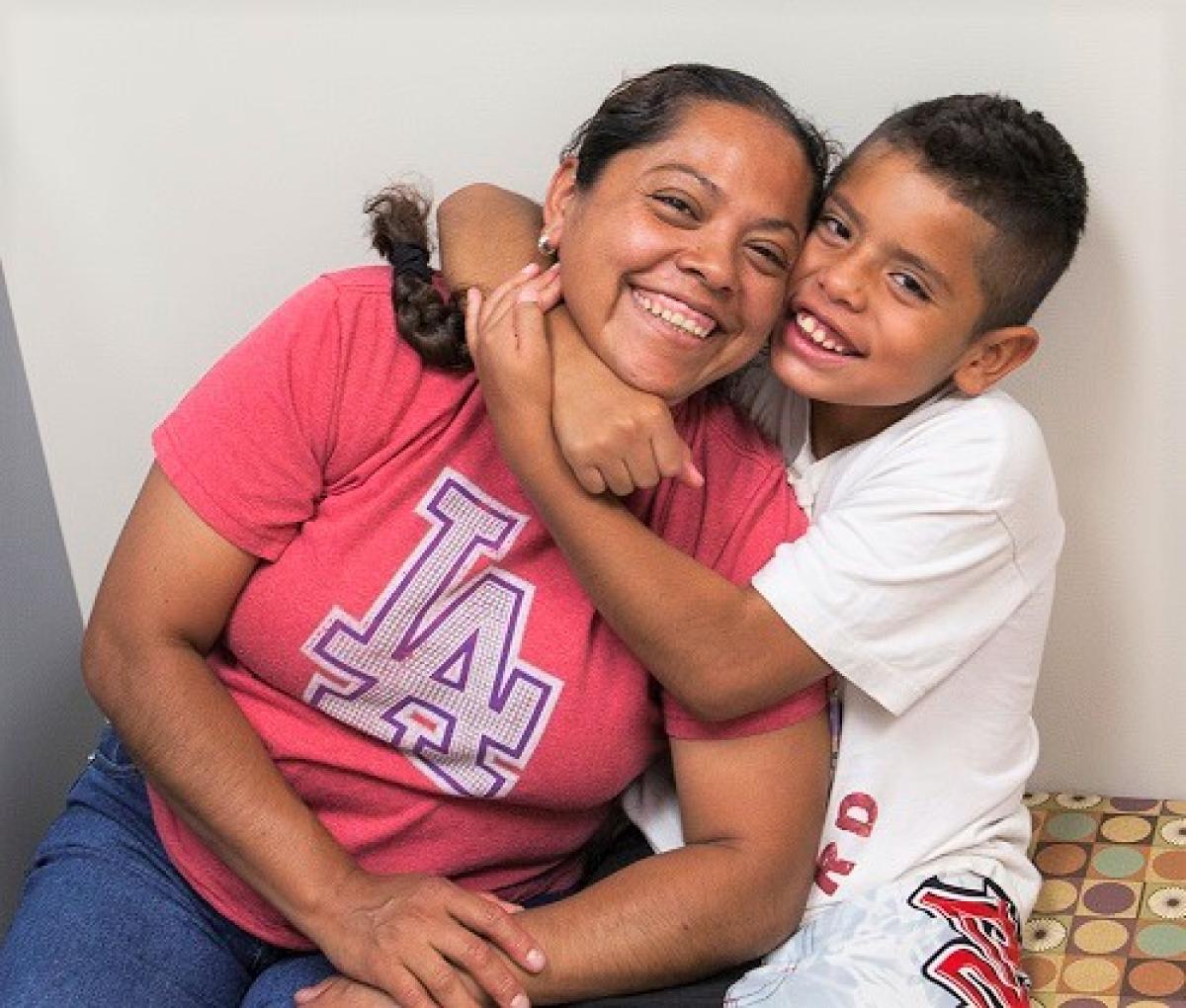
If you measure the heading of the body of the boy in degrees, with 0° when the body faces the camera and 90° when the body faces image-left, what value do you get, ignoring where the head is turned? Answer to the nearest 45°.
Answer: approximately 45°
